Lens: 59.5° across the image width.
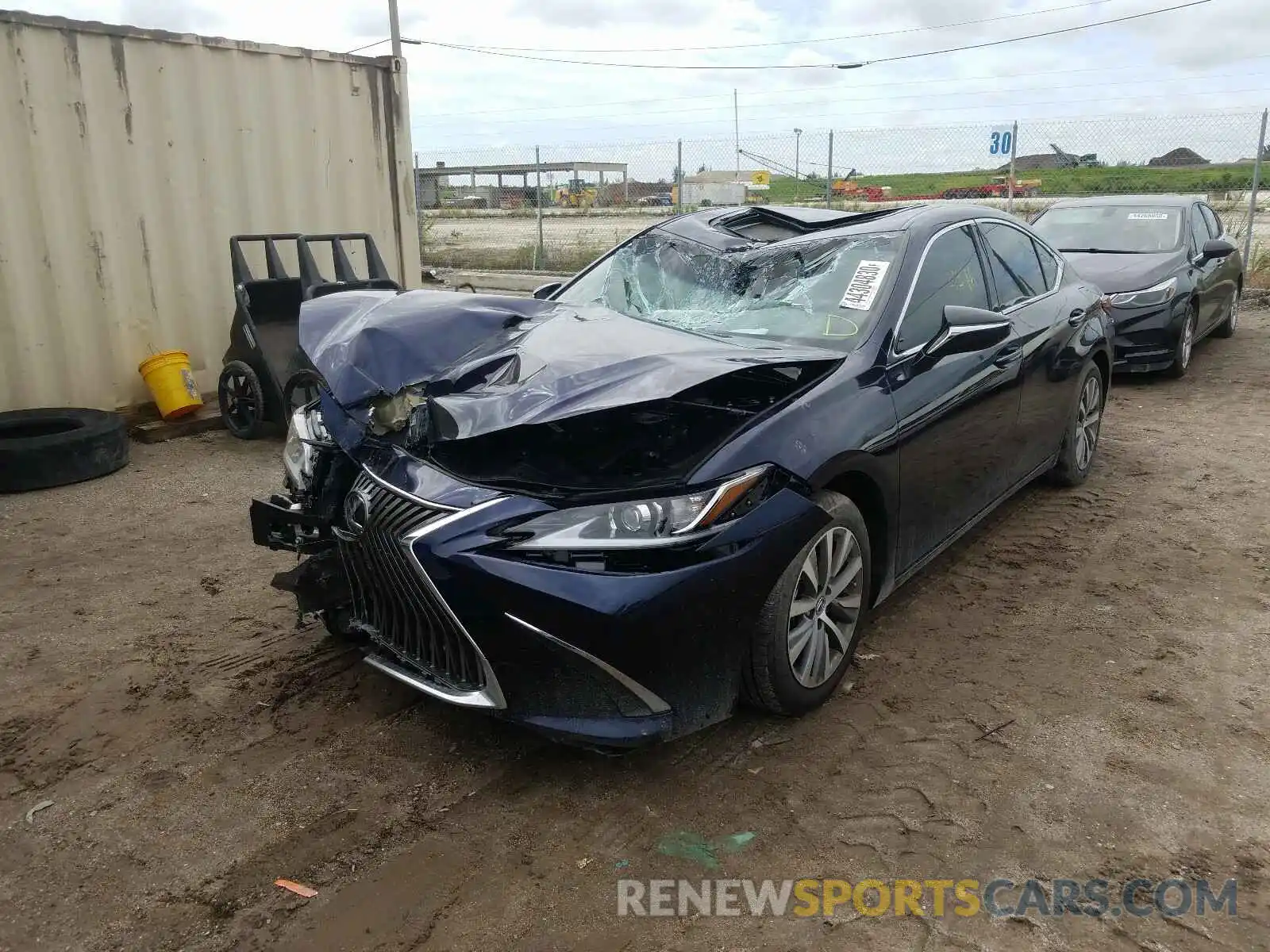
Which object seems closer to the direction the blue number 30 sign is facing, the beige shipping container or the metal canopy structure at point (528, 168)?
the beige shipping container

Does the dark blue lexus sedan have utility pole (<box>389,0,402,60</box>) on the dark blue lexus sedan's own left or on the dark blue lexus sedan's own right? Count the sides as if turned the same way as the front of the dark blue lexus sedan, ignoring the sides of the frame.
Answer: on the dark blue lexus sedan's own right

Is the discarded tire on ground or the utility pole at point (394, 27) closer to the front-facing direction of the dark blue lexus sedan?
the discarded tire on ground

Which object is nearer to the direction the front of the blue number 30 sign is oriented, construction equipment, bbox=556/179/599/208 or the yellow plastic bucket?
the yellow plastic bucket

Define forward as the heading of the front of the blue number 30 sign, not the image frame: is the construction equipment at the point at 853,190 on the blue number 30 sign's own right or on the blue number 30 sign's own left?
on the blue number 30 sign's own right

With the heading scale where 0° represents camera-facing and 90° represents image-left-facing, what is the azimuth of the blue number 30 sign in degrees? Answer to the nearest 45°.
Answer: approximately 0°

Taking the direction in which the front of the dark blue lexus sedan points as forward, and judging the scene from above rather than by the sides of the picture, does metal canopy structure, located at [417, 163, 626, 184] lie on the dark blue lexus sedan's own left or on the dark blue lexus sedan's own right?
on the dark blue lexus sedan's own right
